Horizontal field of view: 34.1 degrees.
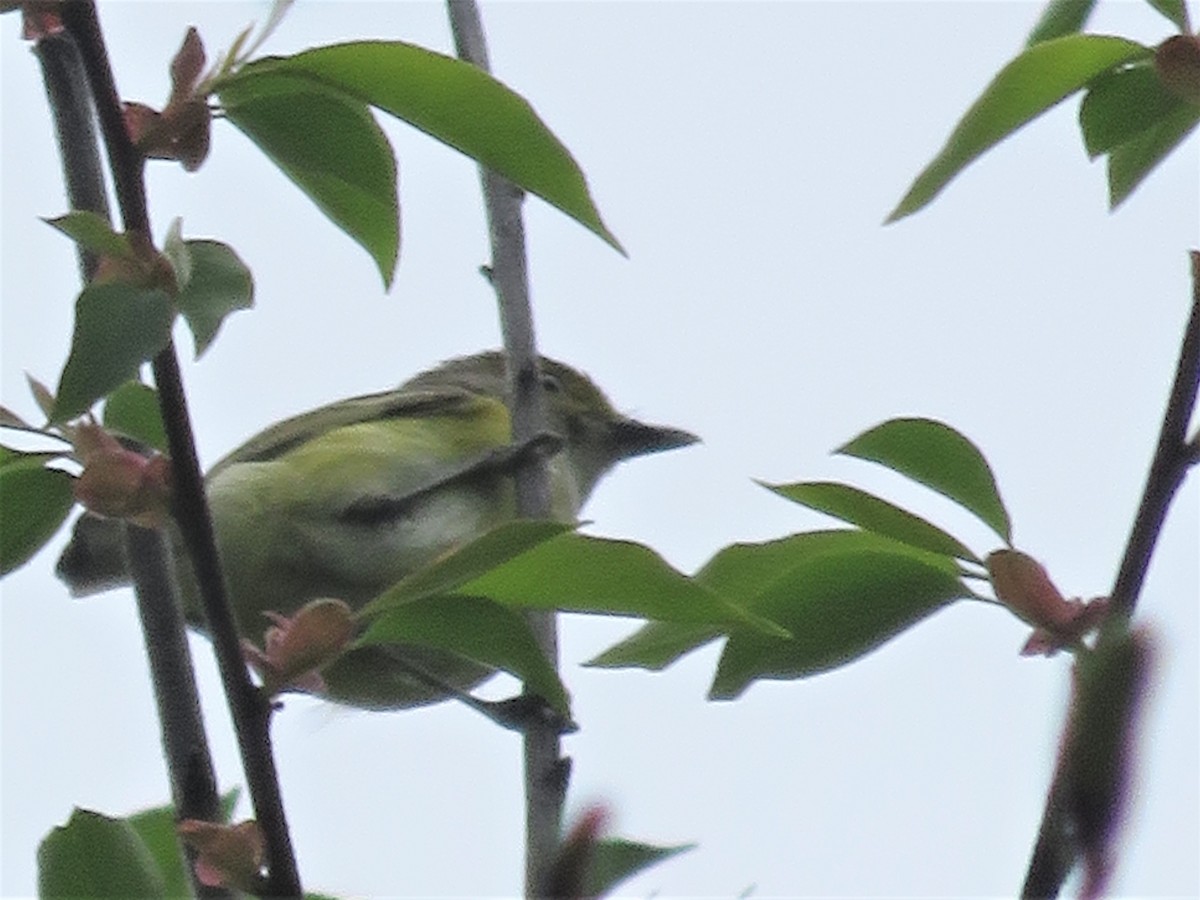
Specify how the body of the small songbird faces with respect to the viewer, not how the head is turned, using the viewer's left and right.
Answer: facing to the right of the viewer

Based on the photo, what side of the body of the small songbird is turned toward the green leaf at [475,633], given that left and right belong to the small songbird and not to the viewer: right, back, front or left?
right

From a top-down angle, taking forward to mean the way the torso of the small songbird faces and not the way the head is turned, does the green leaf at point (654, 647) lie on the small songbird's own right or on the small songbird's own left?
on the small songbird's own right

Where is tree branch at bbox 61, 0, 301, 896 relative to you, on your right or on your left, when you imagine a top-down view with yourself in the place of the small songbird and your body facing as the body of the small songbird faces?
on your right
